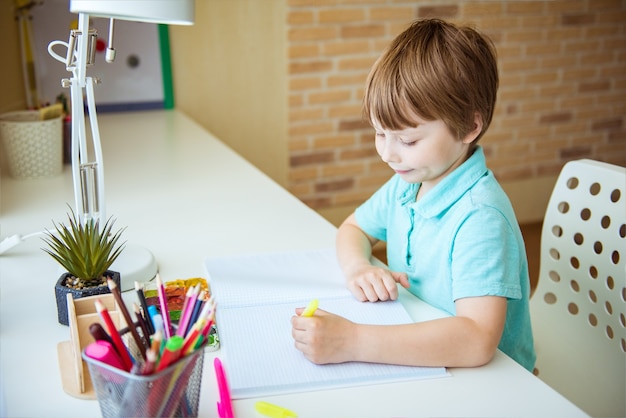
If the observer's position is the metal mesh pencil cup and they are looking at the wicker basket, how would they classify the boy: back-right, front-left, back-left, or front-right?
front-right

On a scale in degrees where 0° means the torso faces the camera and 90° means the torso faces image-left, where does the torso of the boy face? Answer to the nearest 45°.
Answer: approximately 45°

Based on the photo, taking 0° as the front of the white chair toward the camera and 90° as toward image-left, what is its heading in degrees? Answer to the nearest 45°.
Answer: approximately 45°

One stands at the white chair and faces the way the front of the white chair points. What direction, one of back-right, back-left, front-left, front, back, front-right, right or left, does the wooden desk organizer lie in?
front

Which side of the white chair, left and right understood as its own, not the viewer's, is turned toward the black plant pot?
front

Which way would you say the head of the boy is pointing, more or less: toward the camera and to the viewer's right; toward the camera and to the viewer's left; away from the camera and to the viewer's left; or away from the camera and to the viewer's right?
toward the camera and to the viewer's left

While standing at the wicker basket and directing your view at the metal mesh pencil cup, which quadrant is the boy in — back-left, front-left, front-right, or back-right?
front-left

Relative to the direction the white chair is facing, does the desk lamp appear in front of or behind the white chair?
in front

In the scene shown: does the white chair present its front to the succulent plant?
yes

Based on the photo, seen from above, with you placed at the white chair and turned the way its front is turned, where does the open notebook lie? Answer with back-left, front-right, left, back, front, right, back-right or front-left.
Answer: front
